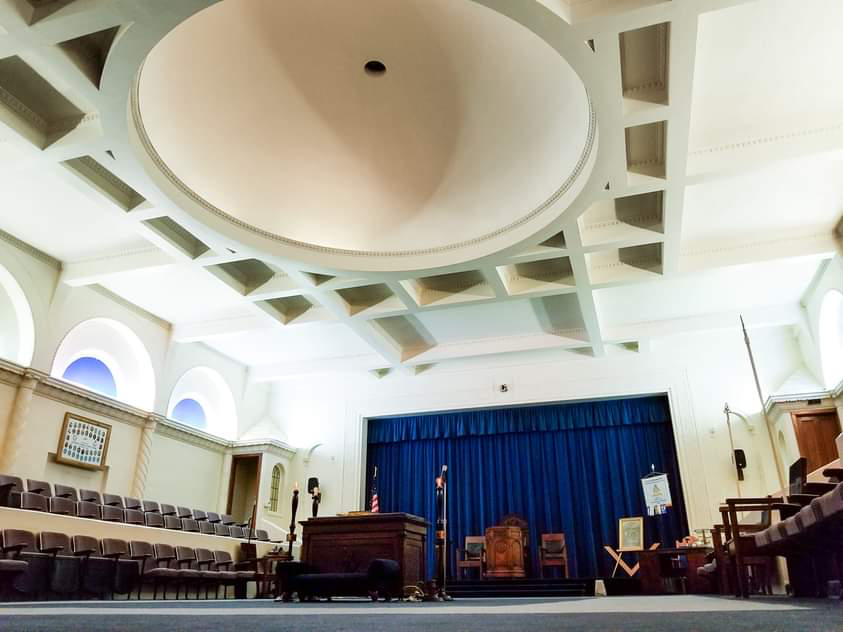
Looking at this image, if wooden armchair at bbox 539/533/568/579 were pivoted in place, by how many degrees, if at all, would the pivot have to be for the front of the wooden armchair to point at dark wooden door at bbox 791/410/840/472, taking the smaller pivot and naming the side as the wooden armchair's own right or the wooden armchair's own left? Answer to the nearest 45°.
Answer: approximately 45° to the wooden armchair's own left

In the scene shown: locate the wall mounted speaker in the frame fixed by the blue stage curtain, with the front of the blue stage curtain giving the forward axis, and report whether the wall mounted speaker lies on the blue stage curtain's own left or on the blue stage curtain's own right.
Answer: on the blue stage curtain's own left

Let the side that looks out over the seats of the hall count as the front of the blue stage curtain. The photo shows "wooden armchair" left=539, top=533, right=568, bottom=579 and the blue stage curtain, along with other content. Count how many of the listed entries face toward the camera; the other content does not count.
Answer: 2

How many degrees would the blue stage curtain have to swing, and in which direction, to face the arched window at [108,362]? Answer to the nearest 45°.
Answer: approximately 45° to its right

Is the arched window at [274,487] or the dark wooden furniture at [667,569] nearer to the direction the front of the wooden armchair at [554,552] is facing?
the dark wooden furniture

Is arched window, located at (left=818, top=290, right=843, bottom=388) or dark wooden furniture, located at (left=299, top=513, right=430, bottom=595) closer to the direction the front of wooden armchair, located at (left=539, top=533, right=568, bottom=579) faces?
the dark wooden furniture

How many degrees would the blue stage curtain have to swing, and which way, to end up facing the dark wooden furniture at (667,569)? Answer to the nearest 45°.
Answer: approximately 45° to its left

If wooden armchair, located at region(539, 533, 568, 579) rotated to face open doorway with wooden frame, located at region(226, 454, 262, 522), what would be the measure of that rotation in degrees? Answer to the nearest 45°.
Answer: approximately 90° to its right

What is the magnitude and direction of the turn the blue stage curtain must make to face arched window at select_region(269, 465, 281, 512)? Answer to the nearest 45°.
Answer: approximately 90° to its right

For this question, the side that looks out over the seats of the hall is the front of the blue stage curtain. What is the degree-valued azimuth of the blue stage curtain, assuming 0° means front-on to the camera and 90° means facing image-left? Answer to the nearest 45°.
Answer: approximately 0°
